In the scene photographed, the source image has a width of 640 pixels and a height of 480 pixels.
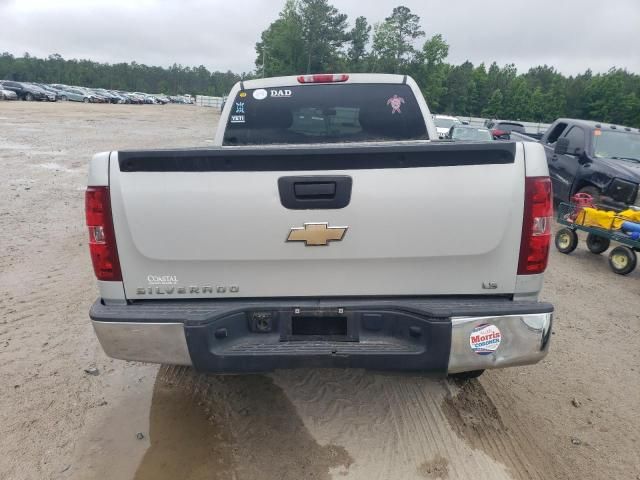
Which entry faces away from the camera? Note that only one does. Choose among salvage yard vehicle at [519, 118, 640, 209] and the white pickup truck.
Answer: the white pickup truck

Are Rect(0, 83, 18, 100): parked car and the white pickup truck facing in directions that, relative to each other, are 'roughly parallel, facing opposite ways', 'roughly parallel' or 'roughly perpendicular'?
roughly perpendicular

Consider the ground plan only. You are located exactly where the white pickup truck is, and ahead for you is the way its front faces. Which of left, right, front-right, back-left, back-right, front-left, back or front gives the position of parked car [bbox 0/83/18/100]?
front-left

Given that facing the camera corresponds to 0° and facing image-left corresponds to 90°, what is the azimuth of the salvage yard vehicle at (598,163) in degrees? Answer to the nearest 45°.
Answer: approximately 315°

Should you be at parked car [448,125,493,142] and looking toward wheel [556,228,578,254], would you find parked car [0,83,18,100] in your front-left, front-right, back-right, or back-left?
back-right

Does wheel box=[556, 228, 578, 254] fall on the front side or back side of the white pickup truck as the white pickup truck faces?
on the front side

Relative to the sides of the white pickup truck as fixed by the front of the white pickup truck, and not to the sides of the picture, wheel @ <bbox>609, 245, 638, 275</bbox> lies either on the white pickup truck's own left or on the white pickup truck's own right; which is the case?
on the white pickup truck's own right

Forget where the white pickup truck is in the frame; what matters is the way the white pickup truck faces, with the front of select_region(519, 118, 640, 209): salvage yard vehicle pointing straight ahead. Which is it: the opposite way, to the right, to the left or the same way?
the opposite way

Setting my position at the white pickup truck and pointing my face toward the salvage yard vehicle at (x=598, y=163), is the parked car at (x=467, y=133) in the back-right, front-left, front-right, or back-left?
front-left

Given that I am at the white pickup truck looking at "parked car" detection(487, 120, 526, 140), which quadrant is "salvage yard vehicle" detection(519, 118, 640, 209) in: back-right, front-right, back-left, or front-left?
front-right

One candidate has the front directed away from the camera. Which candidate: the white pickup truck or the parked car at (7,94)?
the white pickup truck

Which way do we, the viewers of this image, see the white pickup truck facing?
facing away from the viewer

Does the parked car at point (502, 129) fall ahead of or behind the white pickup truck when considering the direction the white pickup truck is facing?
ahead
